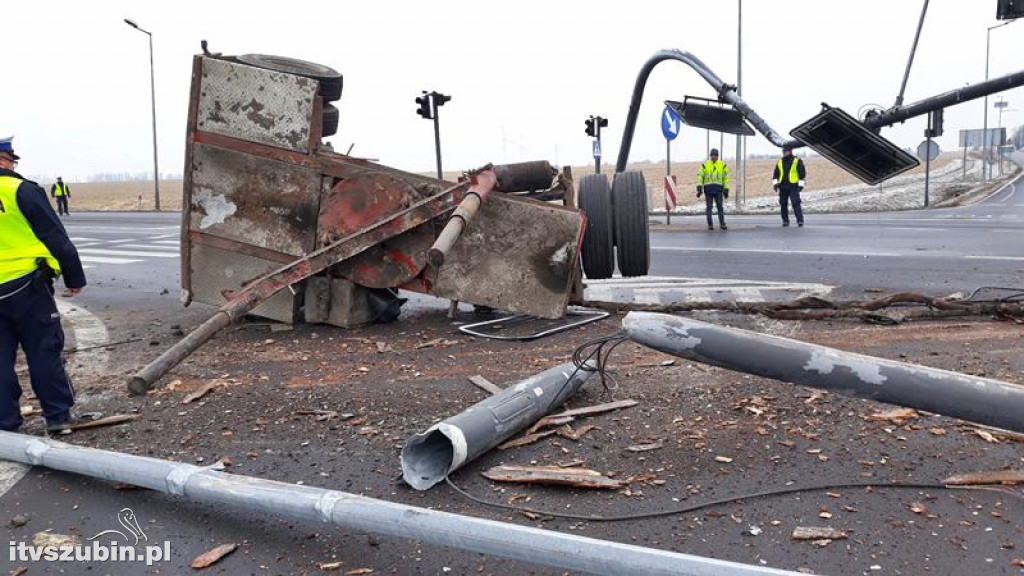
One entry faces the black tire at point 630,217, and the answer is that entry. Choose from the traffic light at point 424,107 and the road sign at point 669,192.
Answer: the road sign

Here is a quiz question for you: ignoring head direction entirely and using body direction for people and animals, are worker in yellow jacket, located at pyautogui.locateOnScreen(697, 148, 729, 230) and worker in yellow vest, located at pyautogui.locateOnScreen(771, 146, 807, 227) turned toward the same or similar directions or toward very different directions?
same or similar directions

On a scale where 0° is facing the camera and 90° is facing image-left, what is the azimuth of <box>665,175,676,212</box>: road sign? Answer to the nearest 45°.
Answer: approximately 0°

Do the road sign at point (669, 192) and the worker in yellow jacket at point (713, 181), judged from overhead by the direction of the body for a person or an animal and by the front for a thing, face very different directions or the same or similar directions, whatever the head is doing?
same or similar directions

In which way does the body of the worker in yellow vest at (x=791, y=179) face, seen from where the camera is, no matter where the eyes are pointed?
toward the camera

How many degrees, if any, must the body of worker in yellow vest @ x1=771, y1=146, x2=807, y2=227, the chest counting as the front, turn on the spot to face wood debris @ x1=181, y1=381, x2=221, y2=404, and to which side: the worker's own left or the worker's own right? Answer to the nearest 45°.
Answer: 0° — they already face it

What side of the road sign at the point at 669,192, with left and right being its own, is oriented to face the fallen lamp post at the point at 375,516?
front

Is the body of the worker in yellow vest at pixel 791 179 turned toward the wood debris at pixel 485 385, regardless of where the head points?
yes

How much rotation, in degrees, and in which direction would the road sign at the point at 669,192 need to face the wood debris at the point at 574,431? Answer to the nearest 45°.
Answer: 0° — it already faces it

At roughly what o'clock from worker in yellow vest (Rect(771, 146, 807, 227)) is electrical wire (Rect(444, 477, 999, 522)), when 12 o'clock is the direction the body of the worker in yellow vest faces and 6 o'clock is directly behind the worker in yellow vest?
The electrical wire is roughly at 12 o'clock from the worker in yellow vest.

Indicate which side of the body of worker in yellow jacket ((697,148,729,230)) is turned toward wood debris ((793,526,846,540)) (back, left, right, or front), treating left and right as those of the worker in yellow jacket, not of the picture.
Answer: front
